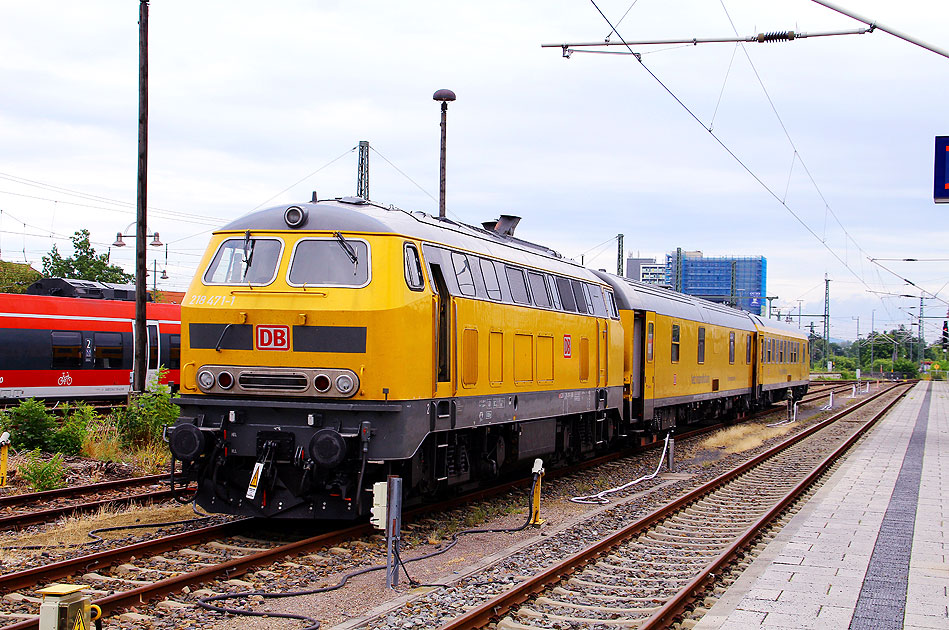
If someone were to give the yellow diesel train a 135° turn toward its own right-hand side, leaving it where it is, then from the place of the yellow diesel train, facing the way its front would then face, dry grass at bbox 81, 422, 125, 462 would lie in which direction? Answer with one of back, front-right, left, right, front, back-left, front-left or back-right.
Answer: front-left

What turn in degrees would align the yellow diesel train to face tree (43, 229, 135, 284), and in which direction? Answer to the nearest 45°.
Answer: approximately 90° to its right

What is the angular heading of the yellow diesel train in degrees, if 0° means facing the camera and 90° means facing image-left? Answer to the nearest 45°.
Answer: approximately 45°

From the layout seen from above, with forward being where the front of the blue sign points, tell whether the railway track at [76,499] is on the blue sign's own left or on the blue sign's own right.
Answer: on the blue sign's own right

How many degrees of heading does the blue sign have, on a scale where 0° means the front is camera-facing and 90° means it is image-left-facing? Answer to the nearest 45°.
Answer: approximately 0°

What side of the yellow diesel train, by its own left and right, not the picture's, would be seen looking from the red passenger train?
right

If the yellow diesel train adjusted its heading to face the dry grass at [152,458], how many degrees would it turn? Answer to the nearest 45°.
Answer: approximately 90° to its right

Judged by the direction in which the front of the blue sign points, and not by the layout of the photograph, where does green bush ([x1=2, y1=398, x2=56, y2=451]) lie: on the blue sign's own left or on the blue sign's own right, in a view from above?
on the blue sign's own right

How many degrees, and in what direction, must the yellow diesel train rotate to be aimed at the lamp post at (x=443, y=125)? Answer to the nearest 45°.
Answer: approximately 135° to its right
